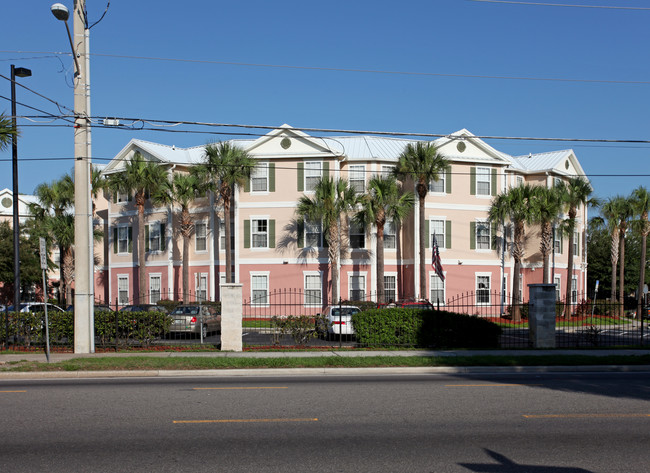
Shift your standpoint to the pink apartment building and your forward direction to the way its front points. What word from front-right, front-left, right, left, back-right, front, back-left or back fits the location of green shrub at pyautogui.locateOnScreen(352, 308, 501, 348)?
front

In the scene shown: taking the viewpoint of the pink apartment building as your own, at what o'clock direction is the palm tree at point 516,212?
The palm tree is roughly at 9 o'clock from the pink apartment building.

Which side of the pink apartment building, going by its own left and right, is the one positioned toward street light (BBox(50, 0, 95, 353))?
front

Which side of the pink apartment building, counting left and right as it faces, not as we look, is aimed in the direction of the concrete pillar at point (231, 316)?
front

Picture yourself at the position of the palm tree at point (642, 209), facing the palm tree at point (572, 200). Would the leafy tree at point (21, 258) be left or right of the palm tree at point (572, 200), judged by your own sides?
right

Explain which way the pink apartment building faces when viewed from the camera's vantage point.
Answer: facing the viewer

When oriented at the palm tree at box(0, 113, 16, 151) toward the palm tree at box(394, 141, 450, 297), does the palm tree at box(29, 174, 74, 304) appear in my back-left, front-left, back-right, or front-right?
front-left

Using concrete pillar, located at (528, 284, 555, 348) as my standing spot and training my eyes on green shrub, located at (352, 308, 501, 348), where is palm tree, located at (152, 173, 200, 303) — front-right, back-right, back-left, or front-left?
front-right

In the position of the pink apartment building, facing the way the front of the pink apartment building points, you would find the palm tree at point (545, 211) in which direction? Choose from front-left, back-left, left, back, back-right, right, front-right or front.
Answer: left
